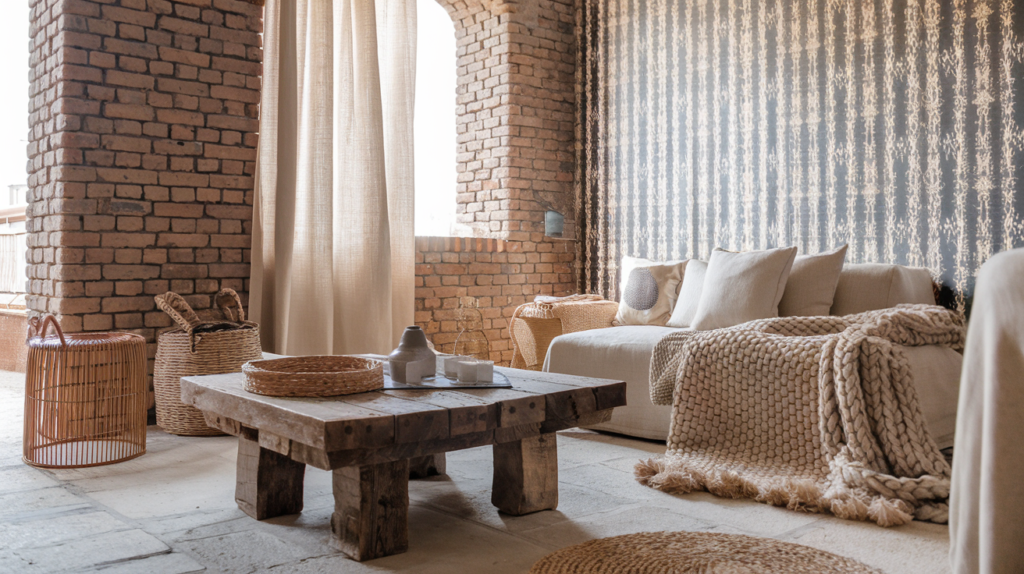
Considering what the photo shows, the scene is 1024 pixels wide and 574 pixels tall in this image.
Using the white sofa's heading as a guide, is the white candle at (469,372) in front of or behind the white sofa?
in front

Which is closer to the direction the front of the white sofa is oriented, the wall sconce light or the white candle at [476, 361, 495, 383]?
the white candle

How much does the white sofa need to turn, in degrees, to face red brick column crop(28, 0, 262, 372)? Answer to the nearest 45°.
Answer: approximately 45° to its right

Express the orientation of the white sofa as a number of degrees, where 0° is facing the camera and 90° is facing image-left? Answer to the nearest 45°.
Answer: approximately 45°

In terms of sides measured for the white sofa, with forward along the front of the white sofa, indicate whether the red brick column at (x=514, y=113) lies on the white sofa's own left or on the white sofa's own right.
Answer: on the white sofa's own right

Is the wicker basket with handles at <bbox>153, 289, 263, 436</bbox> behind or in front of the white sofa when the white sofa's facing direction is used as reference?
in front

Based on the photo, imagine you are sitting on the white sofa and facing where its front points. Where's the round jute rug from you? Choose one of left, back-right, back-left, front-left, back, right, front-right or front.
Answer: front-left

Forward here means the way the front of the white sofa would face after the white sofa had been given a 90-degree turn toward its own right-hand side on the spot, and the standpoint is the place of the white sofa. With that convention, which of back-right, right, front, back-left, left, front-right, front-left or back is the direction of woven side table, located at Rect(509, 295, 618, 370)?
front
